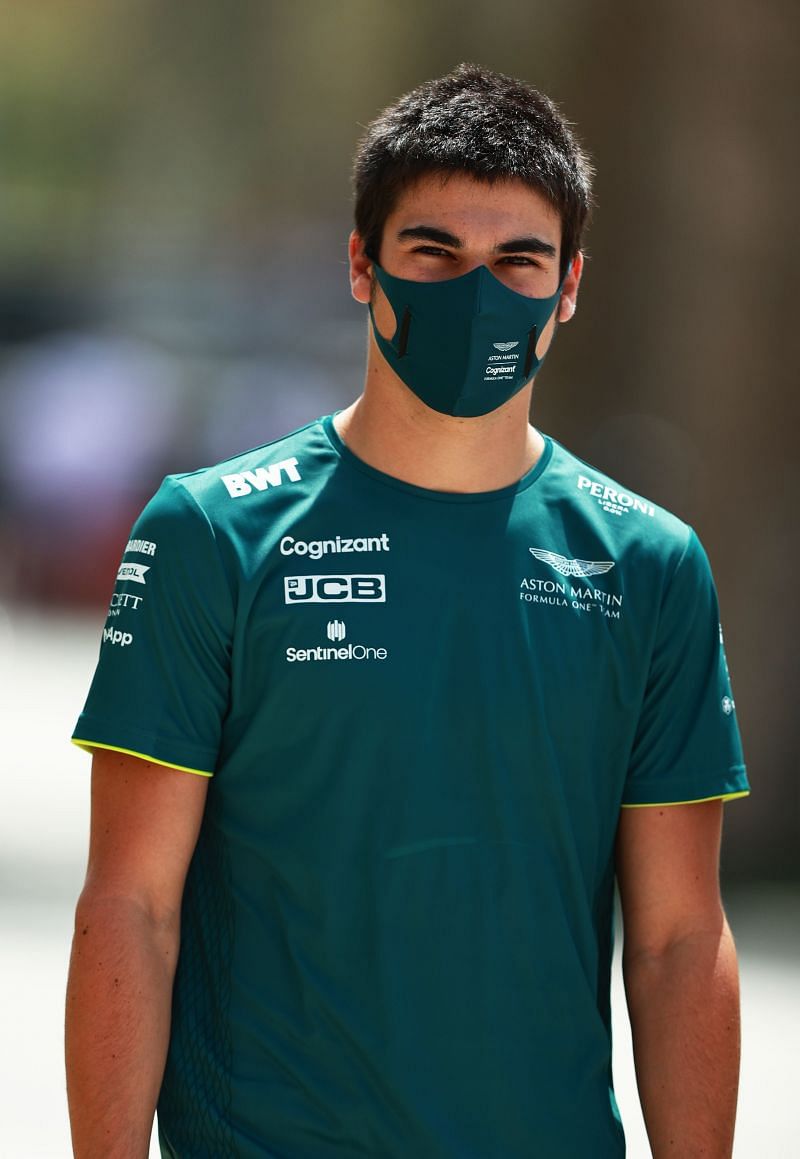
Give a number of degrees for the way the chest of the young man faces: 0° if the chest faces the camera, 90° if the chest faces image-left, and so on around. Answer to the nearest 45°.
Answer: approximately 0°
